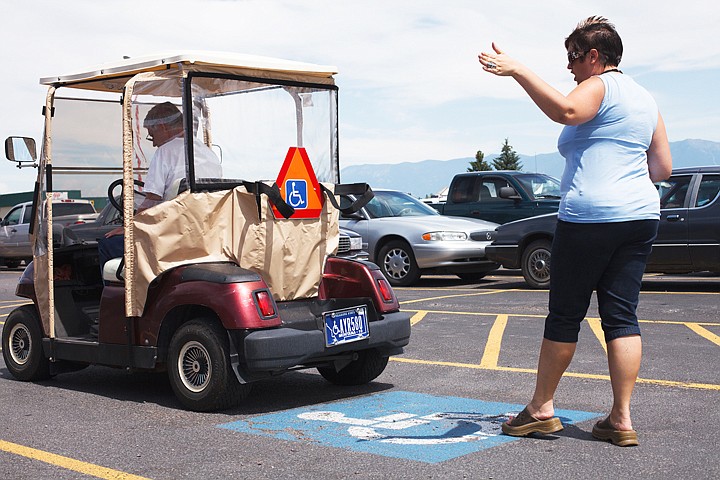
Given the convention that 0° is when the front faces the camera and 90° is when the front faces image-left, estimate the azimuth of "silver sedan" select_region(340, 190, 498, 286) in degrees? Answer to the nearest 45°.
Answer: approximately 315°

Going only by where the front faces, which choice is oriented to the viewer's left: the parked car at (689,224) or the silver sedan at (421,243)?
the parked car

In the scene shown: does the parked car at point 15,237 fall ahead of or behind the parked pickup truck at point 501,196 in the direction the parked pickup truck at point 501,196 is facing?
behind

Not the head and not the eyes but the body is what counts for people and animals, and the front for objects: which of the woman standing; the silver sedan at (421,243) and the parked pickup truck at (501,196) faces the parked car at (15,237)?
the woman standing

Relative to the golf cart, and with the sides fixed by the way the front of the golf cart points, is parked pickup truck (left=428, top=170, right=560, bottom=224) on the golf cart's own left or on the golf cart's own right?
on the golf cart's own right

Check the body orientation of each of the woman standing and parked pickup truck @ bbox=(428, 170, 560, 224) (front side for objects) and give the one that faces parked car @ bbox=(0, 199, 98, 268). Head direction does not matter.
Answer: the woman standing

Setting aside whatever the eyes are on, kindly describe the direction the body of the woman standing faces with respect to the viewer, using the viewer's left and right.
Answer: facing away from the viewer and to the left of the viewer

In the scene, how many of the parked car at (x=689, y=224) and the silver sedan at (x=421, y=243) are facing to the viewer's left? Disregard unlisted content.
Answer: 1

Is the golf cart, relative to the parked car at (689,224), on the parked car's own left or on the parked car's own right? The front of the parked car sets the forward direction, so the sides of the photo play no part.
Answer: on the parked car's own left

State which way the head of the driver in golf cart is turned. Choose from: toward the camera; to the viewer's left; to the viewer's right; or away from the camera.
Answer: to the viewer's left

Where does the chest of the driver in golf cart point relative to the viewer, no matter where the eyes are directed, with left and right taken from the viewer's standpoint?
facing away from the viewer and to the left of the viewer

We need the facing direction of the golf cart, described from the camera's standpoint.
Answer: facing away from the viewer and to the left of the viewer

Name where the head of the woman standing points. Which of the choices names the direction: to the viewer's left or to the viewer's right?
to the viewer's left

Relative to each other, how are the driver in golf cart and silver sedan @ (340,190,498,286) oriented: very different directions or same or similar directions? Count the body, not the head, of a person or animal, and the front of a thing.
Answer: very different directions
